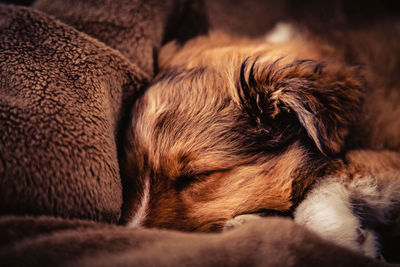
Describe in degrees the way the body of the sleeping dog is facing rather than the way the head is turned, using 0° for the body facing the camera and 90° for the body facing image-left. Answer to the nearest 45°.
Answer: approximately 45°
